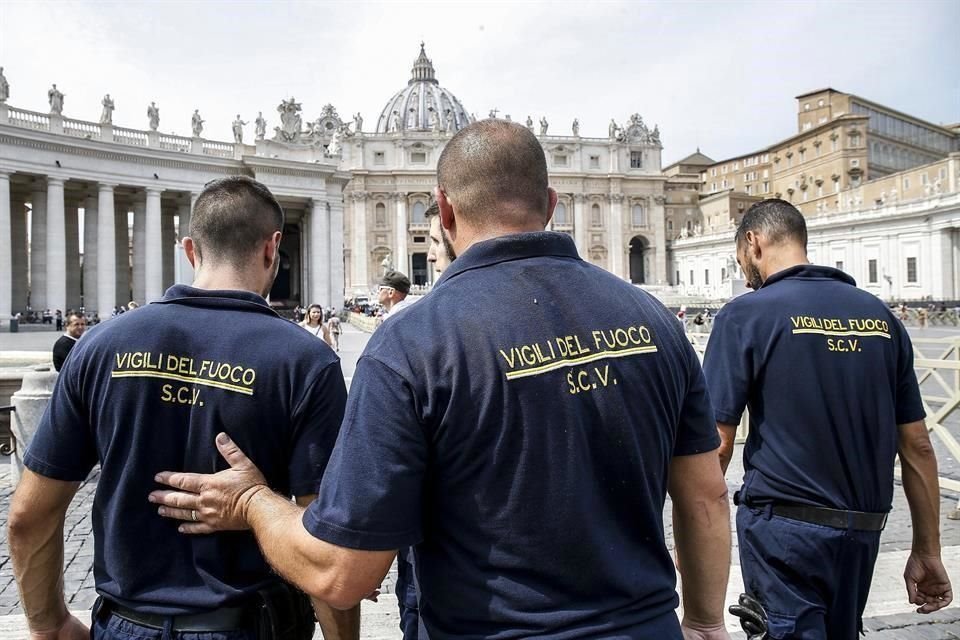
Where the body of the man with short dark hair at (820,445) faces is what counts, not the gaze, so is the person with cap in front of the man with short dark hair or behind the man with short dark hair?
in front

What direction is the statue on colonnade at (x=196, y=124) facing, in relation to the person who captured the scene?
facing the viewer and to the right of the viewer

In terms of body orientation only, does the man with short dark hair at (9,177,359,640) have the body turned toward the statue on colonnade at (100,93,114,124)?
yes

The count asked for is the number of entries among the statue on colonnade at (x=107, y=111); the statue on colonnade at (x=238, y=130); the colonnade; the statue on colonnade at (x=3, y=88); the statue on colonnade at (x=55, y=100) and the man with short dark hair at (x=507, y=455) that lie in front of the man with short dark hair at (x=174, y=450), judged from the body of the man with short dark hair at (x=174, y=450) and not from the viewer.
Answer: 5

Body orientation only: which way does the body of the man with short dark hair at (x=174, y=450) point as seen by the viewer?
away from the camera

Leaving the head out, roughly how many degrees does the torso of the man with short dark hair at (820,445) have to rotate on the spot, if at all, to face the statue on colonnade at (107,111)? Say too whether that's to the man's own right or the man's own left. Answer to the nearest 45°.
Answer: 0° — they already face it

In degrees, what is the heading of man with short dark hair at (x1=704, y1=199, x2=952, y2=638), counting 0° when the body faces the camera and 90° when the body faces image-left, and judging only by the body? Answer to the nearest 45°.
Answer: approximately 135°

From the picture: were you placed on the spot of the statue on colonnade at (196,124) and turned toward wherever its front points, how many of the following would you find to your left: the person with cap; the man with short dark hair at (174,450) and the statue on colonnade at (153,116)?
0

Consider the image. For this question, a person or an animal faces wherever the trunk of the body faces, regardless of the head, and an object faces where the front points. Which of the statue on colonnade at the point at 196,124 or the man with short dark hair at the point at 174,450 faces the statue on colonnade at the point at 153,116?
the man with short dark hair

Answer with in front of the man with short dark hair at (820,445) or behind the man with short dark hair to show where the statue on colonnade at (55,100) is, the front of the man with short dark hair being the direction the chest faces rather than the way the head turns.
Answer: in front

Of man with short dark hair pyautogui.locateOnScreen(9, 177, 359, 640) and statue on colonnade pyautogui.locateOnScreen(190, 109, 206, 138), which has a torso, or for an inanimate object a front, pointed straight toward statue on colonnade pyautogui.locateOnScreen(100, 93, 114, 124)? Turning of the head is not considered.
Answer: the man with short dark hair

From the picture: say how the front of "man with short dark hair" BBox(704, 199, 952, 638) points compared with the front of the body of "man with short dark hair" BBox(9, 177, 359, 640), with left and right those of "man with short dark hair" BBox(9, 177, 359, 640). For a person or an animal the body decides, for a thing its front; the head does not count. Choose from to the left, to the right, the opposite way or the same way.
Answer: the same way

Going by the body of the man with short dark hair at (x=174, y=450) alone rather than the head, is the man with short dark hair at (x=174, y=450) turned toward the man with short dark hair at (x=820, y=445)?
no

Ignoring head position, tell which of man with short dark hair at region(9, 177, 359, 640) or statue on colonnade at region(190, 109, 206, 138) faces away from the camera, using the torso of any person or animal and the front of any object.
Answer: the man with short dark hair

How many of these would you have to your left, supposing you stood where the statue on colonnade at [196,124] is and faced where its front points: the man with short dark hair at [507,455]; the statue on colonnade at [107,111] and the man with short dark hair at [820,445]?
0

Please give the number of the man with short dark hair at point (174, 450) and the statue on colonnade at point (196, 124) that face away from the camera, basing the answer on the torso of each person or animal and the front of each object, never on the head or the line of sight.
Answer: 1

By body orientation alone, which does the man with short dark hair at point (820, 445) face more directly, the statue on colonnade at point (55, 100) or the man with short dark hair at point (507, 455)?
the statue on colonnade

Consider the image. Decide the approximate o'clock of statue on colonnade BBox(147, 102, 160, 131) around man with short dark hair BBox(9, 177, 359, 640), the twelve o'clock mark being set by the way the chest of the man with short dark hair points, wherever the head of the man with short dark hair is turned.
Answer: The statue on colonnade is roughly at 12 o'clock from the man with short dark hair.

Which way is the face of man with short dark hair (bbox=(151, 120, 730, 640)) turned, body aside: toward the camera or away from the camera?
away from the camera

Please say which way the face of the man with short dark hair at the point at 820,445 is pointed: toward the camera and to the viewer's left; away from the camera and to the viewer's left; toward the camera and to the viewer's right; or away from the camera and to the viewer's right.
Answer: away from the camera and to the viewer's left
